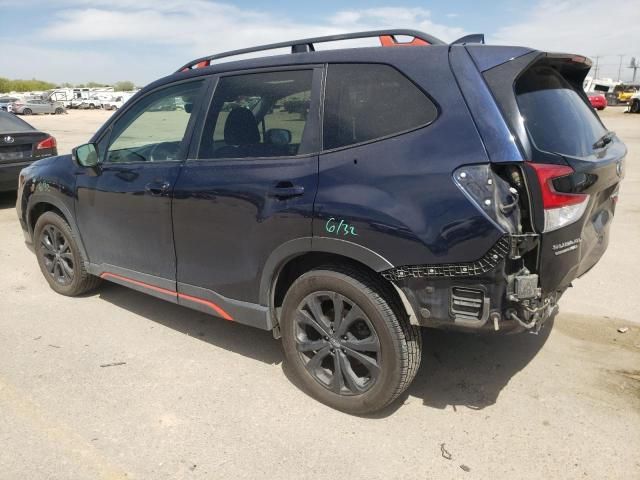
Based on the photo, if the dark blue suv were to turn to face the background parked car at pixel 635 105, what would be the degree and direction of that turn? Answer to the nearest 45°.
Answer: approximately 90° to its right

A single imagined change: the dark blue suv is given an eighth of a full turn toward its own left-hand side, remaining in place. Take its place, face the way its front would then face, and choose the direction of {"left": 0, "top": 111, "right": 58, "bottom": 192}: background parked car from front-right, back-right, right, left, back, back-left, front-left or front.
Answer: front-right

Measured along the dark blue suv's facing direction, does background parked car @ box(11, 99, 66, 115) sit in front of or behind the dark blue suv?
in front

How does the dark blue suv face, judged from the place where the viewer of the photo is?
facing away from the viewer and to the left of the viewer

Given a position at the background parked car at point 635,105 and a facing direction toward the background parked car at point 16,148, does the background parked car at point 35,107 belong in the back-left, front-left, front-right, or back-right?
front-right
